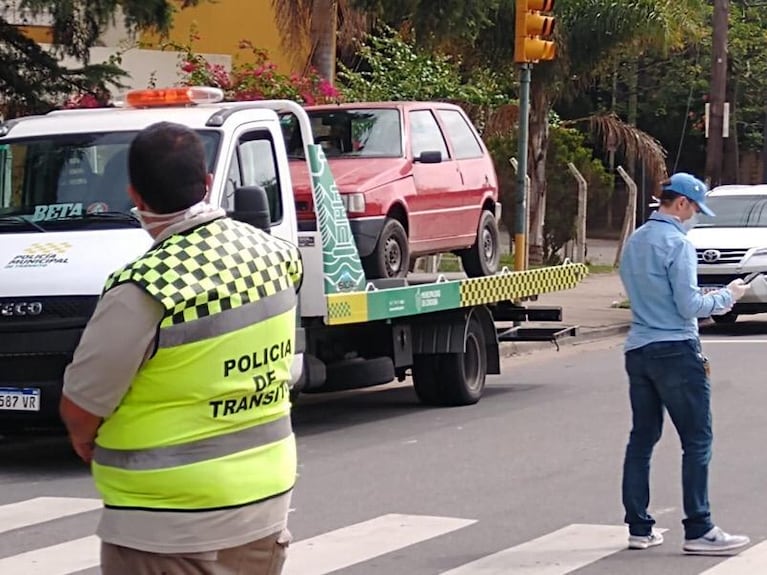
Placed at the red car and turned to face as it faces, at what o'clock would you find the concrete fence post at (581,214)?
The concrete fence post is roughly at 5 o'clock from the red car.

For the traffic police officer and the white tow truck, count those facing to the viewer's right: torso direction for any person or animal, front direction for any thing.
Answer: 0

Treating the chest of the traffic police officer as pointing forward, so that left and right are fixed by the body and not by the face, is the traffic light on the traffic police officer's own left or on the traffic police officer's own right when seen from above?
on the traffic police officer's own right

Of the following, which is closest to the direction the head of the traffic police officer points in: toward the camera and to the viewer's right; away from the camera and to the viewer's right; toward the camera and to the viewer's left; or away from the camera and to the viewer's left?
away from the camera and to the viewer's left

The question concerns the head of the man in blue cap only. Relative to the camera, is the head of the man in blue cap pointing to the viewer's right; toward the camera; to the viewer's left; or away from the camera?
to the viewer's right

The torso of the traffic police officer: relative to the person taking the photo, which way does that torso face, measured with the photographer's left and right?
facing away from the viewer and to the left of the viewer

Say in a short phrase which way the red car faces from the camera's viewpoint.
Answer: facing the viewer and to the left of the viewer

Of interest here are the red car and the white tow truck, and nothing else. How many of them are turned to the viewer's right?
0

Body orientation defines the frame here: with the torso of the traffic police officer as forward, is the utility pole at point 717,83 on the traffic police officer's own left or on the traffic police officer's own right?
on the traffic police officer's own right

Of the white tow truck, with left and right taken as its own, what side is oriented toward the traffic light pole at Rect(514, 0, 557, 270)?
back

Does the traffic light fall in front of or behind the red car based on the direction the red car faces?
behind

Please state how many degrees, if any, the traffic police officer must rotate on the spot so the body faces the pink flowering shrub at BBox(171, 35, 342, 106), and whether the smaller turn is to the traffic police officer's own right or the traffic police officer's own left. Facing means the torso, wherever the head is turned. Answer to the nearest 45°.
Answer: approximately 45° to the traffic police officer's own right

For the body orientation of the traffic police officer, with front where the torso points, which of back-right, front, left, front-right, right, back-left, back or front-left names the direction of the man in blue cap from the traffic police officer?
right

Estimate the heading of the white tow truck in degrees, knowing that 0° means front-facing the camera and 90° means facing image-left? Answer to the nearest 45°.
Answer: approximately 45°
